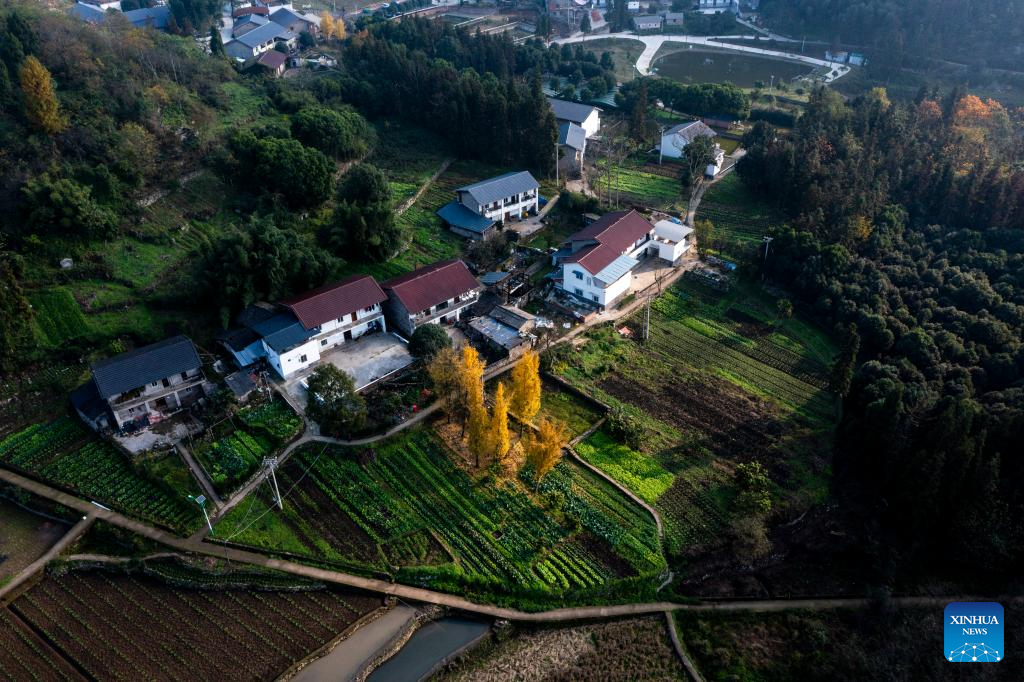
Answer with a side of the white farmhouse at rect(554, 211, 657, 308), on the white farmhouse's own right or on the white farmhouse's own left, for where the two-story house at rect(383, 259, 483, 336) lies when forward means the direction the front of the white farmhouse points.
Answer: on the white farmhouse's own right

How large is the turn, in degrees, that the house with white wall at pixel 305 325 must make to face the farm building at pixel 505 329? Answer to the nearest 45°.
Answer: approximately 45° to its left

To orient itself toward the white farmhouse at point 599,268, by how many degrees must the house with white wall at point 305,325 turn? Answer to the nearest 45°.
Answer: approximately 45° to its left

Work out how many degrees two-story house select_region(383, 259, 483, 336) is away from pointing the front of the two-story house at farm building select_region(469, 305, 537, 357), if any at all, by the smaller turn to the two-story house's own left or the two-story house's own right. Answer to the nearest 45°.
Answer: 0° — it already faces it

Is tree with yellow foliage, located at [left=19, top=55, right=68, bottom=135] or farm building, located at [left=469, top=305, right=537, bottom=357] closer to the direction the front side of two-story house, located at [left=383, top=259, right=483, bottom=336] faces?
the farm building

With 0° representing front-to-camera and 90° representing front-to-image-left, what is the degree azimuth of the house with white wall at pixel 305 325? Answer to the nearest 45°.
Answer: approximately 315°

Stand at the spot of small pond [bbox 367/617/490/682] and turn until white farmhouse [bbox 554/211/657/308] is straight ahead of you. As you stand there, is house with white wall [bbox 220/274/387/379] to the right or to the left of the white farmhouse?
left

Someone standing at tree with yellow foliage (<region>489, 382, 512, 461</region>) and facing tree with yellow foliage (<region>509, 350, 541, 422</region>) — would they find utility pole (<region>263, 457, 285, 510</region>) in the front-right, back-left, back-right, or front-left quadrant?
back-left
